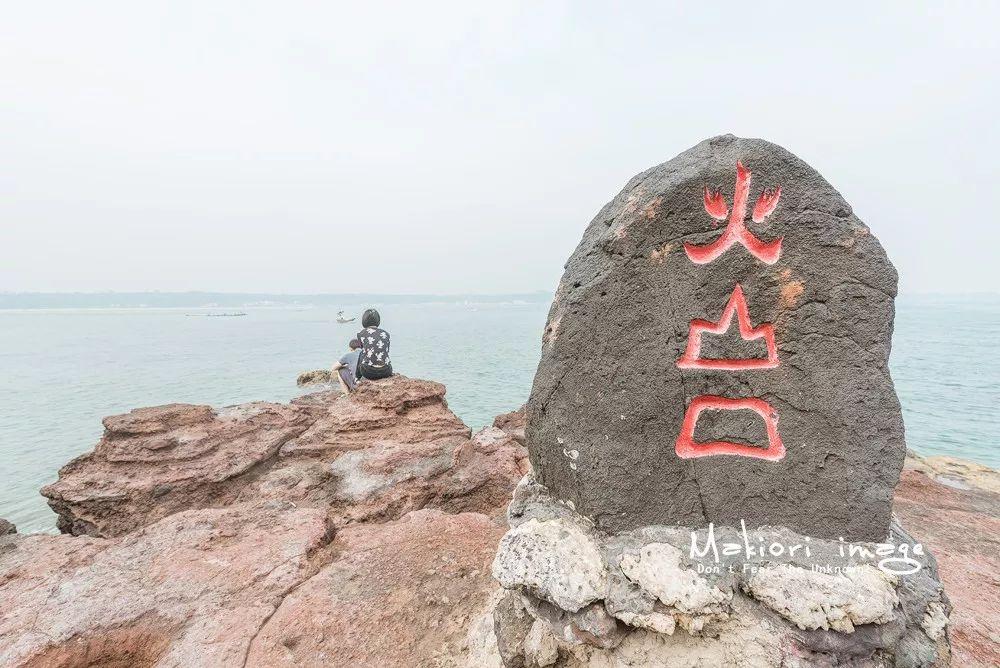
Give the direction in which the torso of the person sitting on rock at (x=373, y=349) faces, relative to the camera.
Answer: away from the camera

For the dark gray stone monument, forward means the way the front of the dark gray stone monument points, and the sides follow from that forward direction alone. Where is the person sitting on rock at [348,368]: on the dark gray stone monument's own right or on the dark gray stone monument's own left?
on the dark gray stone monument's own right

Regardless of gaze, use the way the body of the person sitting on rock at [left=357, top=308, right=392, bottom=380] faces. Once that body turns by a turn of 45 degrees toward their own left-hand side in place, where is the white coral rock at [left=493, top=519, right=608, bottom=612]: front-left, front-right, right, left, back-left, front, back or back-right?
back-left

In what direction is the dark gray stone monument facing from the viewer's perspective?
toward the camera

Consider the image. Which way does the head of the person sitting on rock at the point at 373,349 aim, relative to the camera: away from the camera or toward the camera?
away from the camera

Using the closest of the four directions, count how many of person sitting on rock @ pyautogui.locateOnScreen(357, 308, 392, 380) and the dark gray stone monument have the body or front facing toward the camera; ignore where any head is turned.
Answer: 1

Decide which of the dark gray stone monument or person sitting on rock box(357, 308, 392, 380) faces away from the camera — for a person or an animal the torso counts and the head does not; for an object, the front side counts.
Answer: the person sitting on rock
